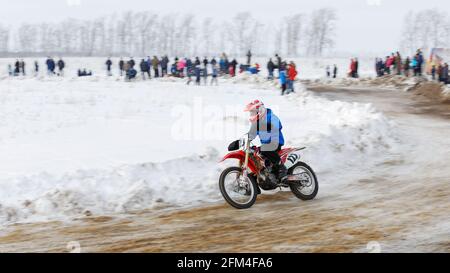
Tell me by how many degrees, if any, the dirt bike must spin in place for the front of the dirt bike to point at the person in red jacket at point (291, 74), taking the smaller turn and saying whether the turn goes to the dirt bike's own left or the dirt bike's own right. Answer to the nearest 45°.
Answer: approximately 135° to the dirt bike's own right

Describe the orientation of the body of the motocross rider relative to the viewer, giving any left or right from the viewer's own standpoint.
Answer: facing the viewer and to the left of the viewer

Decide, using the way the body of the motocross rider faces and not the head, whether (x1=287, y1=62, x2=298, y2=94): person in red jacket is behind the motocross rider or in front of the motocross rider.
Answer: behind

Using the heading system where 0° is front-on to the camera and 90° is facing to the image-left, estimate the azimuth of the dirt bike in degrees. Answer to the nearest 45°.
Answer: approximately 45°
